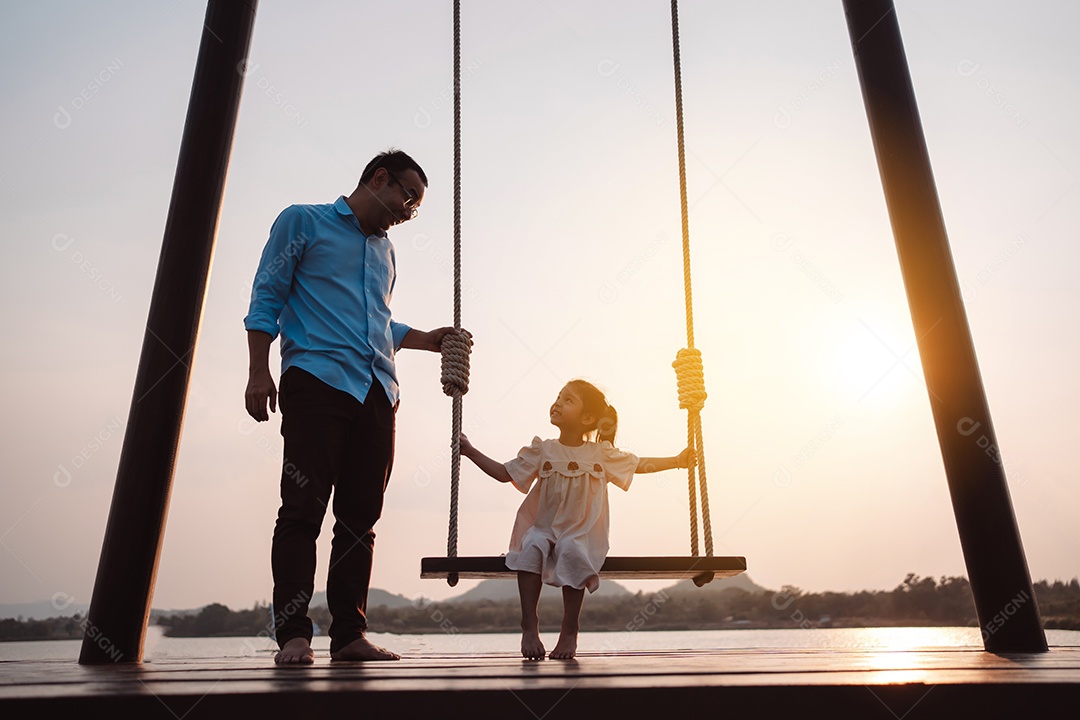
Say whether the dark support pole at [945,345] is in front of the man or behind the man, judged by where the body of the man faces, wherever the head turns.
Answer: in front

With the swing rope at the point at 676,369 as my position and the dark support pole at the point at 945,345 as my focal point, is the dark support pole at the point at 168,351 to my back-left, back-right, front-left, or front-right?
back-right

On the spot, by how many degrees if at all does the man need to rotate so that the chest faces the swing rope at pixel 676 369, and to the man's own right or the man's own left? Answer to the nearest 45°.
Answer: approximately 45° to the man's own left

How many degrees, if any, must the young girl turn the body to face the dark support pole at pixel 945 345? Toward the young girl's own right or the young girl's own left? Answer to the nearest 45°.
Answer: approximately 90° to the young girl's own left

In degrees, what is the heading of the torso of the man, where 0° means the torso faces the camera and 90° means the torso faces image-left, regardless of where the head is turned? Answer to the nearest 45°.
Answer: approximately 315°

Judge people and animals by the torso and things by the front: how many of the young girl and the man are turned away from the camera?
0
